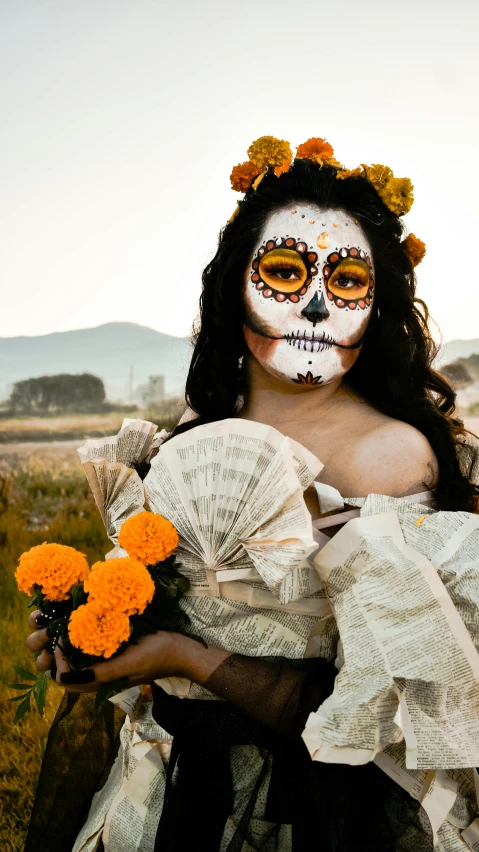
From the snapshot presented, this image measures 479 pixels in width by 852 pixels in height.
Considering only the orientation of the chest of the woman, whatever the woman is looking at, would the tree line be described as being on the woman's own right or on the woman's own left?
on the woman's own right

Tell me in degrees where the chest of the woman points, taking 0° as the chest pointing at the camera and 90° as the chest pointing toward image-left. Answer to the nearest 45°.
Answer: approximately 45°

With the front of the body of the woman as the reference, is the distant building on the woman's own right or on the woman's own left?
on the woman's own right

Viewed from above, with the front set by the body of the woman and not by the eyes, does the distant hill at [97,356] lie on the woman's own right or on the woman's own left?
on the woman's own right
